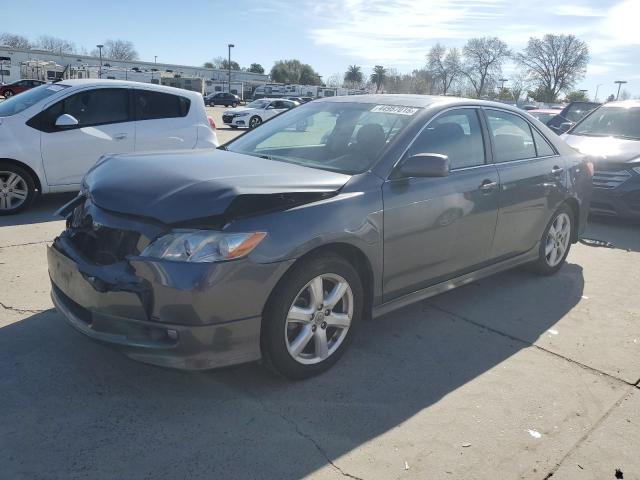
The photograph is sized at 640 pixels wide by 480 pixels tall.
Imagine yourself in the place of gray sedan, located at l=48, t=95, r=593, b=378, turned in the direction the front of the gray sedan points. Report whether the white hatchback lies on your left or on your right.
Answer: on your right

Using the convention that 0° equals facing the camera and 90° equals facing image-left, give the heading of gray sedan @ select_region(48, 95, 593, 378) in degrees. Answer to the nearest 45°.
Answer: approximately 45°

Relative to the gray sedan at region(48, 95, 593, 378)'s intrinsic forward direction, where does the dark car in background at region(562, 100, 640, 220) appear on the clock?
The dark car in background is roughly at 6 o'clock from the gray sedan.

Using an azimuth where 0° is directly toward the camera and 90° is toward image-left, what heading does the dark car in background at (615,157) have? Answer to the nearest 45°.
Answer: approximately 45°
